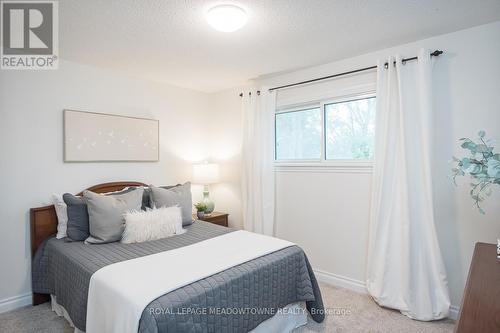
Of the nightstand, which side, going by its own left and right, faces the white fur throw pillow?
right

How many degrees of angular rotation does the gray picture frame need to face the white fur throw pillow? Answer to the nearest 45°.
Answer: approximately 45° to its right

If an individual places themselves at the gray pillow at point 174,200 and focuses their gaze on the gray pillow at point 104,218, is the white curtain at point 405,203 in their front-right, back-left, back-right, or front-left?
back-left

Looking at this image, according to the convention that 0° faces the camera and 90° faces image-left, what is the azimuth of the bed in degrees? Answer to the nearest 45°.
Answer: approximately 315°

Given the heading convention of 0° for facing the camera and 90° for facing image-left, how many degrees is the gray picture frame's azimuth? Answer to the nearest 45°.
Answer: approximately 315°

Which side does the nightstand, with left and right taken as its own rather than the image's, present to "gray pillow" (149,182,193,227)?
right

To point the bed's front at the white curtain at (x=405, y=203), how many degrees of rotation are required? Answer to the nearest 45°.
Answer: approximately 45° to its left
